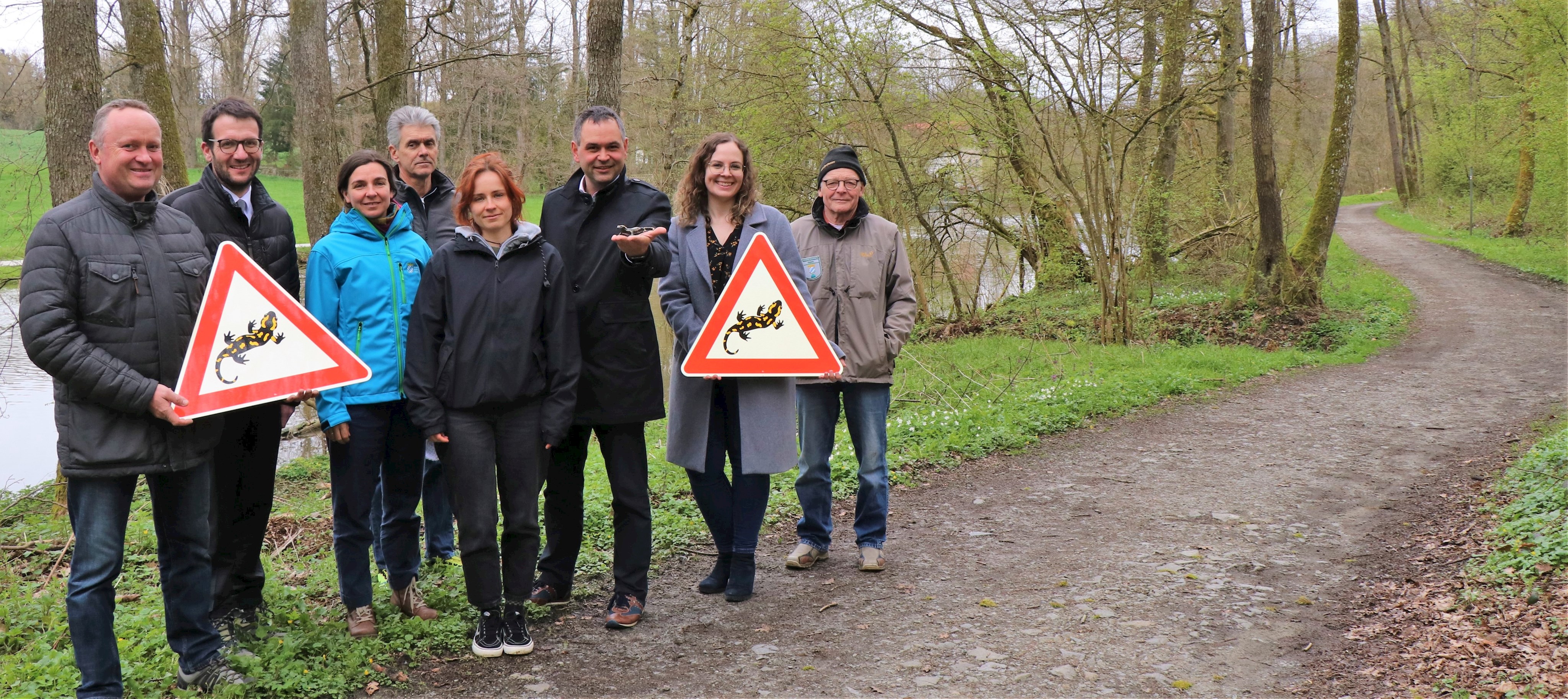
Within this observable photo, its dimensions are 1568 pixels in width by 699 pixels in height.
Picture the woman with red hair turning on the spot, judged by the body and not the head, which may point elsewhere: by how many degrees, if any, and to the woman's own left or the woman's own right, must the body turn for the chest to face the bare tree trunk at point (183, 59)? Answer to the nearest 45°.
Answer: approximately 180°

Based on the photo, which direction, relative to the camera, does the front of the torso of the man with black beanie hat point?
toward the camera

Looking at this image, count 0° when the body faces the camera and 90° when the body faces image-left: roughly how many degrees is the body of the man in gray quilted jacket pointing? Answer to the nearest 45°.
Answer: approximately 315°

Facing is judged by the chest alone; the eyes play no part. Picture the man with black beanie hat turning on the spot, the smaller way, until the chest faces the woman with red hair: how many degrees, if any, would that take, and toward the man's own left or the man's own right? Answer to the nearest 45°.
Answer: approximately 45° to the man's own right

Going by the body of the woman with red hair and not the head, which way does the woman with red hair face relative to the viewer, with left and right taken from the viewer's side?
facing the viewer

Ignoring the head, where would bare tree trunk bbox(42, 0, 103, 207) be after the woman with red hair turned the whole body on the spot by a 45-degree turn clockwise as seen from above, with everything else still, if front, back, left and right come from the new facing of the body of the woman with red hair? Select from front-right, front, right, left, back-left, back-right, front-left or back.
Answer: right

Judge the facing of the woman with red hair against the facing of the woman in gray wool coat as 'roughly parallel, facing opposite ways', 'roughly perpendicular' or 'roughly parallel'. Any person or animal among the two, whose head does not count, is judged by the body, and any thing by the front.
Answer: roughly parallel

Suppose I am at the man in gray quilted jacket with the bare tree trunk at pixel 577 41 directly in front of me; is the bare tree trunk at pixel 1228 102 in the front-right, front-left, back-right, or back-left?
front-right

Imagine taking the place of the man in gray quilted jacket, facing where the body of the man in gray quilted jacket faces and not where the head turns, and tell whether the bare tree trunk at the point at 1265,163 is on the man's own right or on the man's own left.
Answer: on the man's own left

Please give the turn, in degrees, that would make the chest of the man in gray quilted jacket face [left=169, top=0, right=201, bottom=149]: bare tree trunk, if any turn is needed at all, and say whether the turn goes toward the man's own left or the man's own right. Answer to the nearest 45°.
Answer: approximately 135° to the man's own left

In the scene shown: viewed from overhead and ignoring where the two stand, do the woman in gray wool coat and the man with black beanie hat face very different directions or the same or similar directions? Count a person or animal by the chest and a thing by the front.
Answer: same or similar directions

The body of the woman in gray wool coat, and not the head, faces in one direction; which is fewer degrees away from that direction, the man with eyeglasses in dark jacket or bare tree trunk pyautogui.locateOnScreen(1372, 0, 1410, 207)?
the man with eyeglasses in dark jacket
